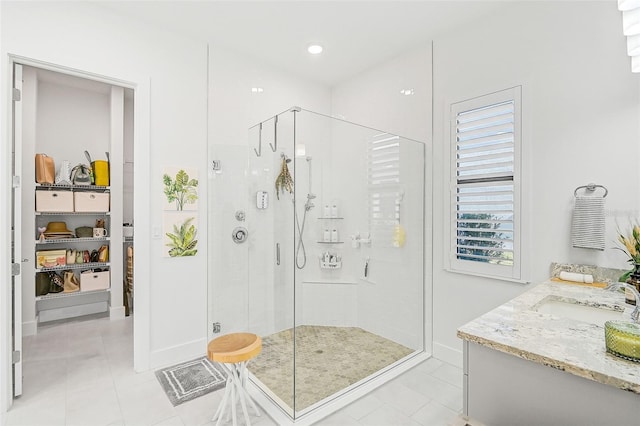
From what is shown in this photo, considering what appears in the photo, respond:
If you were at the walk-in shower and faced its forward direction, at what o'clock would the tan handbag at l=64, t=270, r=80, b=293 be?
The tan handbag is roughly at 2 o'clock from the walk-in shower.

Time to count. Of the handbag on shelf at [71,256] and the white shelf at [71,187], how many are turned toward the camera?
2

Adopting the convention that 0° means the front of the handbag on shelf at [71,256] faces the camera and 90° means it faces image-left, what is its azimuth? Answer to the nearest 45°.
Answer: approximately 0°

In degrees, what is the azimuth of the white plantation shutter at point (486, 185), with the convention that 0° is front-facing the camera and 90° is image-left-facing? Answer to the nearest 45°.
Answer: approximately 45°

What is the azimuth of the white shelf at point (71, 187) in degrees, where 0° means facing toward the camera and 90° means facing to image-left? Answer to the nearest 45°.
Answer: approximately 0°

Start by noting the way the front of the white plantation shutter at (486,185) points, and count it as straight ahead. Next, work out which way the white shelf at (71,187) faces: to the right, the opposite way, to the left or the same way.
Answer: to the left

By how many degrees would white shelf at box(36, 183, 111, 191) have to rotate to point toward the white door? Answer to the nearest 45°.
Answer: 0° — it already faces it

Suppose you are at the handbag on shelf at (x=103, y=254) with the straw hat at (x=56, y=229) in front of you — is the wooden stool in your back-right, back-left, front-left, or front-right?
back-left

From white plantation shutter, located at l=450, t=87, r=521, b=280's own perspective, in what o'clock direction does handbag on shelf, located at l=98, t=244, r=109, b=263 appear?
The handbag on shelf is roughly at 1 o'clock from the white plantation shutter.
